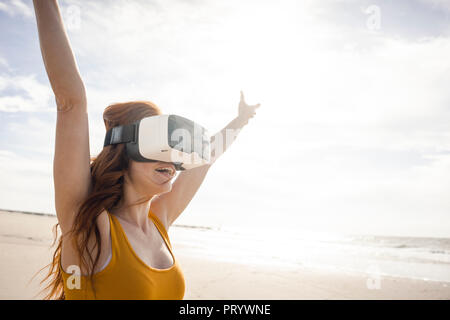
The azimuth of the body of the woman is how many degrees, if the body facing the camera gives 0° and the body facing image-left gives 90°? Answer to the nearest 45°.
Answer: approximately 315°
